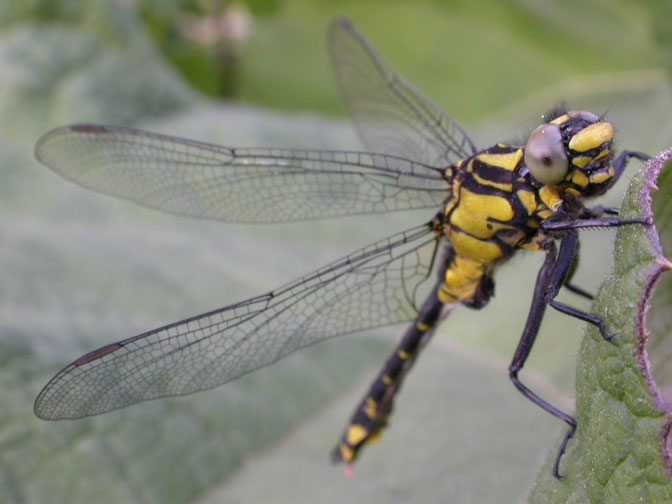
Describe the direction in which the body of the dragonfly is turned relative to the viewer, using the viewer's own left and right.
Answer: facing to the right of the viewer
